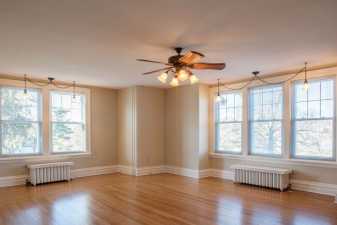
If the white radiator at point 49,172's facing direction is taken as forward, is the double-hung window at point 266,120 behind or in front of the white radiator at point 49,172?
in front

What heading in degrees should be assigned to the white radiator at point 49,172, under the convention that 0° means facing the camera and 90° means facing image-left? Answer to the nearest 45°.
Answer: approximately 315°

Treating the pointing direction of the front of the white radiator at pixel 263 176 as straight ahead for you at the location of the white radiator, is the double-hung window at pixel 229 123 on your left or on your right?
on your right

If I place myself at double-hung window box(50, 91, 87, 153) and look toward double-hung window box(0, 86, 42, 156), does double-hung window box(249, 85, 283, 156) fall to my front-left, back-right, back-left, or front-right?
back-left

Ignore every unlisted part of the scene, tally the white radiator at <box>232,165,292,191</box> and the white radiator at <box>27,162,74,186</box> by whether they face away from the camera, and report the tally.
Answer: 0

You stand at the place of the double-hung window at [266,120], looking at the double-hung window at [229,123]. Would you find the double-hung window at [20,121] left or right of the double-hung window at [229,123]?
left

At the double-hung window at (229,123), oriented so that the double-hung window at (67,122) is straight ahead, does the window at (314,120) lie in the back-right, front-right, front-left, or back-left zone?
back-left

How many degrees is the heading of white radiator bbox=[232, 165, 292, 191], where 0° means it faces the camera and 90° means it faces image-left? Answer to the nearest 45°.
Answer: approximately 45°

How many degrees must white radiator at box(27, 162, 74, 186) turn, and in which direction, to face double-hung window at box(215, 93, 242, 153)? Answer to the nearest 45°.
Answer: approximately 45° to its left
